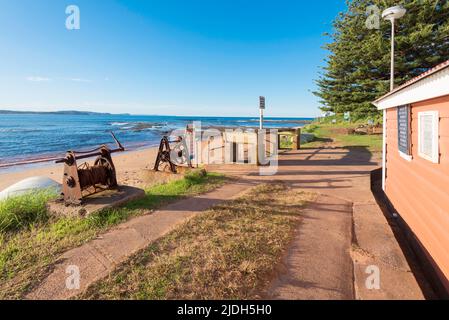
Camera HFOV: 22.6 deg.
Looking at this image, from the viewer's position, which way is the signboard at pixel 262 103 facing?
facing the viewer

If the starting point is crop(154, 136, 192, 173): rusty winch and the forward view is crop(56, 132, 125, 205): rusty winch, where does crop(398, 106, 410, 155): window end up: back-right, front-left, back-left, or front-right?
front-left
